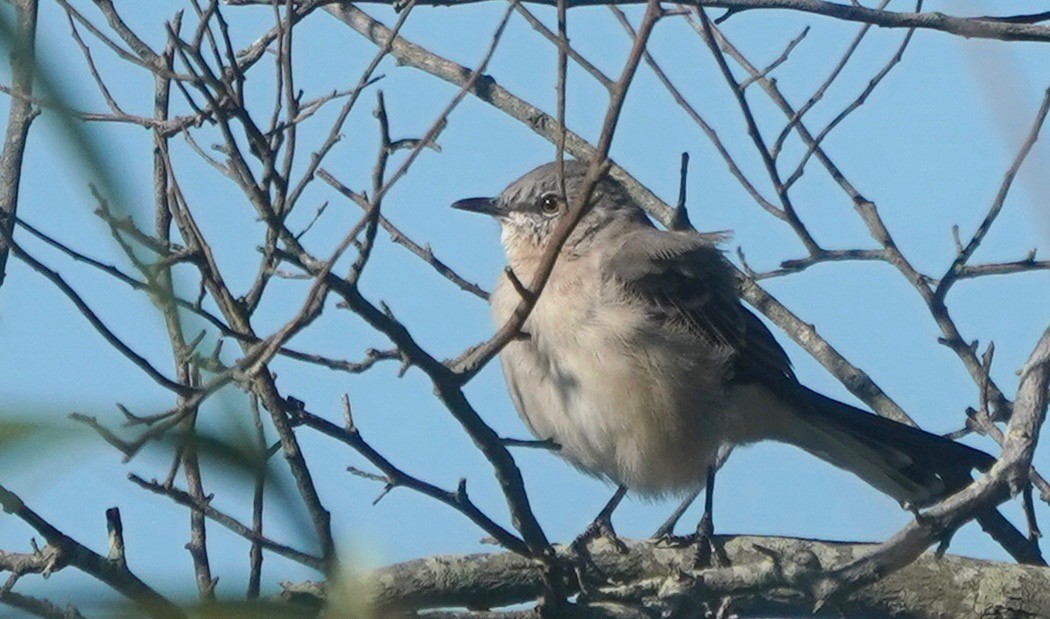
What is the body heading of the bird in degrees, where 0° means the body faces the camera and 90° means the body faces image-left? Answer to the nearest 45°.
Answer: approximately 90°
